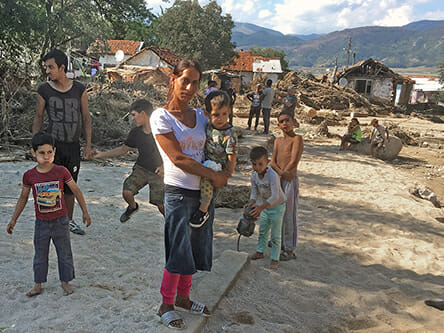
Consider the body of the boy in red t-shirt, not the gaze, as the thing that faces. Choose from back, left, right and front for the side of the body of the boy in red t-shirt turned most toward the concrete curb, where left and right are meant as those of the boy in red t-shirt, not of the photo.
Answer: left

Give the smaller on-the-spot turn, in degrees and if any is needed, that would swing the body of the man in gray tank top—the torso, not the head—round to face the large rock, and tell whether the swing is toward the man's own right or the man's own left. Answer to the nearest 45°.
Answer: approximately 135° to the man's own left

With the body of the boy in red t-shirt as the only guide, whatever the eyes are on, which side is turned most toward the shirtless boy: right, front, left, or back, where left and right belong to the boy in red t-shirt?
left

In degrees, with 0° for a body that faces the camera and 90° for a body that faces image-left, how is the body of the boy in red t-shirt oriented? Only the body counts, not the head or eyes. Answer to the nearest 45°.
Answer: approximately 0°

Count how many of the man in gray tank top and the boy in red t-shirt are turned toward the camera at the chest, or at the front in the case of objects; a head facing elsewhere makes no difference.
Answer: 2

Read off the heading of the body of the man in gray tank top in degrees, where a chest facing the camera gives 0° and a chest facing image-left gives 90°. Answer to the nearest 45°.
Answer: approximately 0°

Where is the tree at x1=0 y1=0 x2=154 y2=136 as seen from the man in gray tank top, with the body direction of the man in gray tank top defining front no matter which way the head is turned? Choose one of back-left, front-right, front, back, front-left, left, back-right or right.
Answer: back

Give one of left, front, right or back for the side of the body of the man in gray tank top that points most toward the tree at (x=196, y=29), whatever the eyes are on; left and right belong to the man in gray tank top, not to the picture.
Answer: back
